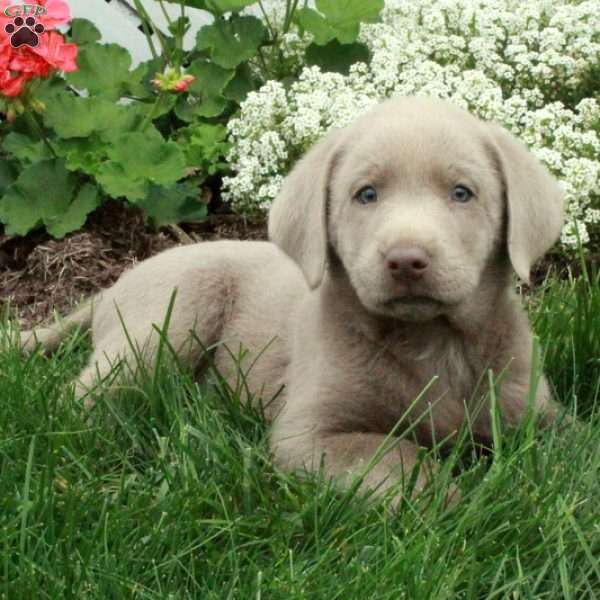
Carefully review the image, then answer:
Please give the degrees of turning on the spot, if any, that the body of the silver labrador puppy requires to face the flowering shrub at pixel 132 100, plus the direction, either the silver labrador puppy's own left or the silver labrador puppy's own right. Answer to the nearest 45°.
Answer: approximately 180°

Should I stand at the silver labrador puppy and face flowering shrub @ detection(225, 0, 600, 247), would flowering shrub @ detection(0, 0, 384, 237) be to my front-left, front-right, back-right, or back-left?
front-left

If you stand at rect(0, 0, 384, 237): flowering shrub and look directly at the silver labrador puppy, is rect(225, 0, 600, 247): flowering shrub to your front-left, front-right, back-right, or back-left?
front-left

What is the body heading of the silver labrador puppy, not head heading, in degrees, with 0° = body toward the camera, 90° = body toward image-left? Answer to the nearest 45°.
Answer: approximately 315°

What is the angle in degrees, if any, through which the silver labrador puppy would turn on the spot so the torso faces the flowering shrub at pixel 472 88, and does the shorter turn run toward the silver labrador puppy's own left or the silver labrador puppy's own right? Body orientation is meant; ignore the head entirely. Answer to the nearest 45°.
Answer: approximately 135° to the silver labrador puppy's own left

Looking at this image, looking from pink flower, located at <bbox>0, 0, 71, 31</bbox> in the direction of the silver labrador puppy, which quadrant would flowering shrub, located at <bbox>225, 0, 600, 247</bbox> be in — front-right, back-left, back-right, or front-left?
front-left

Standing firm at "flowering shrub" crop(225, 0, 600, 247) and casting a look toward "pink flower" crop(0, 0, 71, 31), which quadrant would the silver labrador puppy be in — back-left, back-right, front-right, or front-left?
front-left

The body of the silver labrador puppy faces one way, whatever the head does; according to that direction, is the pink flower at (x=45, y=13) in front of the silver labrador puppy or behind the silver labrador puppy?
behind
